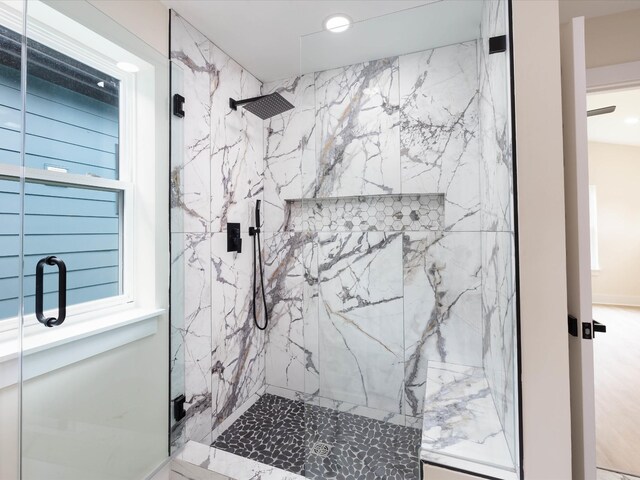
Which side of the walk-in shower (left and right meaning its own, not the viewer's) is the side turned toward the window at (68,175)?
right

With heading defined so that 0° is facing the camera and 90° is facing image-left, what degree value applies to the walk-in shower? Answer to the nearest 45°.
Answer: approximately 0°

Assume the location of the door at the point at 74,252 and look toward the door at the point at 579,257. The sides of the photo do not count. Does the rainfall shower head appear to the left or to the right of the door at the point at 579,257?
left

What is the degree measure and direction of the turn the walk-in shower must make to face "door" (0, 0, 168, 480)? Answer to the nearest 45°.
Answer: approximately 90° to its right

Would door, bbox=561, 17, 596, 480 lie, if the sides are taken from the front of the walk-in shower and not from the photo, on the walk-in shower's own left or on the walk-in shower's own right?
on the walk-in shower's own left
